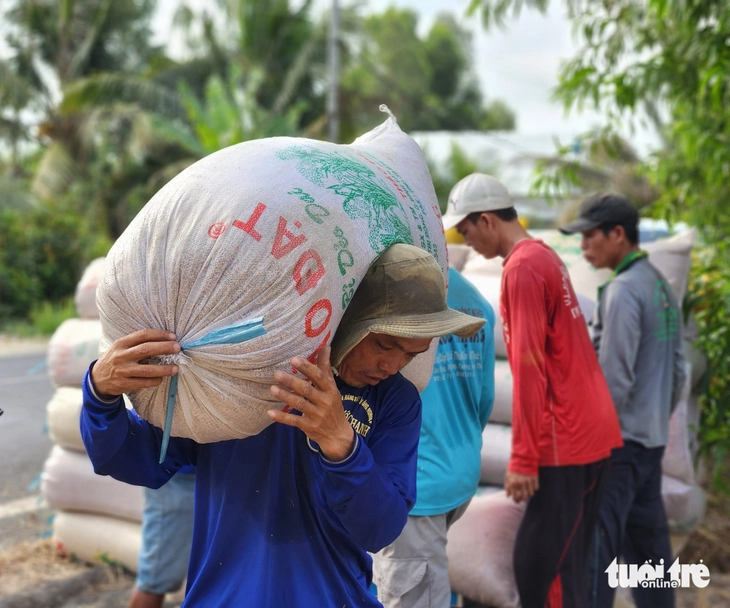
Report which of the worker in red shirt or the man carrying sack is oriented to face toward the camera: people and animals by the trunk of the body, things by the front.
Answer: the man carrying sack

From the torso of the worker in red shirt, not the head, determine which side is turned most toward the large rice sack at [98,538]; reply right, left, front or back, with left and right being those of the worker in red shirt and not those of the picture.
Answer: front

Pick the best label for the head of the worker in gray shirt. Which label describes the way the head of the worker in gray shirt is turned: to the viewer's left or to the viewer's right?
to the viewer's left

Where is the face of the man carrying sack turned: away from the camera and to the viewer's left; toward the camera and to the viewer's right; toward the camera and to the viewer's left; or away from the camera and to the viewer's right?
toward the camera and to the viewer's right

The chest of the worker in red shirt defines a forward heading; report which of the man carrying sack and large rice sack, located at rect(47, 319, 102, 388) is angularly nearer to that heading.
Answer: the large rice sack

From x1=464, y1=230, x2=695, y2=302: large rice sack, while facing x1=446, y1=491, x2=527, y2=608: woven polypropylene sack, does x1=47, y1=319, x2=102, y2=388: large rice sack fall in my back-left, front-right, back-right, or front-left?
front-right

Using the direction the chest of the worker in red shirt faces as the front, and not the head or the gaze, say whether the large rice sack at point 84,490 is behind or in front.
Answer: in front

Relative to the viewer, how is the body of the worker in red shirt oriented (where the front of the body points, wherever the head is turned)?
to the viewer's left

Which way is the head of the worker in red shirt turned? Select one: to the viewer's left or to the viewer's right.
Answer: to the viewer's left

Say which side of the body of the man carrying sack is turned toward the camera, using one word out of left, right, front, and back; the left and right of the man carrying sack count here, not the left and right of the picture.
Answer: front

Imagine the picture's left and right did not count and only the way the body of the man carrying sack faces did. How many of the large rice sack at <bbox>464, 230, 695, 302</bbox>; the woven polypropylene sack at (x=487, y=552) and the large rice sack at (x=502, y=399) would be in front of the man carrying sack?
0

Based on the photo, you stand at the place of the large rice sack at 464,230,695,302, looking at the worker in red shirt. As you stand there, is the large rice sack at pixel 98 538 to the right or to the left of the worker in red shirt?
right
